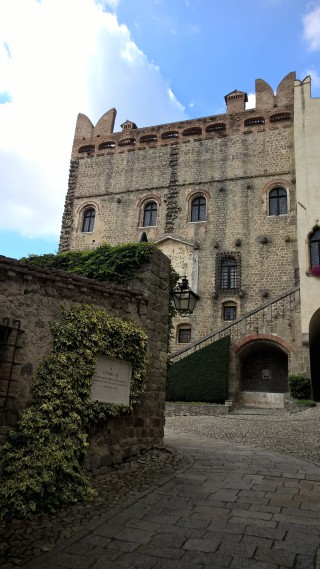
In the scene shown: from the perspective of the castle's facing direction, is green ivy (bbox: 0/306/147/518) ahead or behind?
ahead

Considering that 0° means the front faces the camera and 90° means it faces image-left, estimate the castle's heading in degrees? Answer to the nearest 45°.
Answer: approximately 0°

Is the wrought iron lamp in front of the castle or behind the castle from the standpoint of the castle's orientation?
in front

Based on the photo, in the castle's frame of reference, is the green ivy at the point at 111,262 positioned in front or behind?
in front
